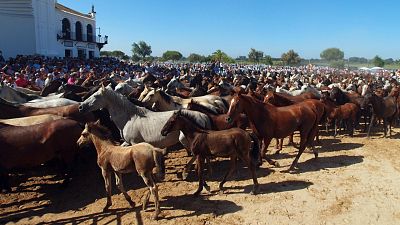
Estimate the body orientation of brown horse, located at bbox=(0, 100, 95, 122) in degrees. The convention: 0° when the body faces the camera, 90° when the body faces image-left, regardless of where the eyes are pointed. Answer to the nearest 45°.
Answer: approximately 90°

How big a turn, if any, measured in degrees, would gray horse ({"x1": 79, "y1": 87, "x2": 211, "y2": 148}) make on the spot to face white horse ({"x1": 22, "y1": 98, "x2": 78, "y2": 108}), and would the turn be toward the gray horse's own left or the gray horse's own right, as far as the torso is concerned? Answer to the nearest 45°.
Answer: approximately 45° to the gray horse's own right

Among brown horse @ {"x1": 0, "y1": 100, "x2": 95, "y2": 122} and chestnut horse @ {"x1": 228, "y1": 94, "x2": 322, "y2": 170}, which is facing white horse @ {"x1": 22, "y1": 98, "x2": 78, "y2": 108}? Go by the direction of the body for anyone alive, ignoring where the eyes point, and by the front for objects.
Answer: the chestnut horse

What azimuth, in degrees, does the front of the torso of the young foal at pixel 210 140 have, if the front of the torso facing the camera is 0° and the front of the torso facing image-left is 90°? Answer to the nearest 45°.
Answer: approximately 90°

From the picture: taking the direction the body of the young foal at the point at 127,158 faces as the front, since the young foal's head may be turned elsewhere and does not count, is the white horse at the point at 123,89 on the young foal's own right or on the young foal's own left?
on the young foal's own right

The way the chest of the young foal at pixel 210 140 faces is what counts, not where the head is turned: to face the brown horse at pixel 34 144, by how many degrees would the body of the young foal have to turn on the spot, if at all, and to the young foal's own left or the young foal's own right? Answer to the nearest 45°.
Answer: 0° — it already faces it

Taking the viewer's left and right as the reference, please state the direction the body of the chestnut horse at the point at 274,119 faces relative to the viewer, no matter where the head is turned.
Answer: facing to the left of the viewer

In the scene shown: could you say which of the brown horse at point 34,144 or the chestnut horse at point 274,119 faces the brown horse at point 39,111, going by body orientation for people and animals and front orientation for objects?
the chestnut horse

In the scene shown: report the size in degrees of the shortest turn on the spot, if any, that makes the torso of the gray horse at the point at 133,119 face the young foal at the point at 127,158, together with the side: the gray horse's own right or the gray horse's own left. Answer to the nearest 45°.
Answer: approximately 90° to the gray horse's own left

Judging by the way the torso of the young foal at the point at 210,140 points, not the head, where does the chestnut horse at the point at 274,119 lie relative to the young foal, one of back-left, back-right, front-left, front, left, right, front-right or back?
back-right

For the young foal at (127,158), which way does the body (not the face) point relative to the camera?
to the viewer's left
